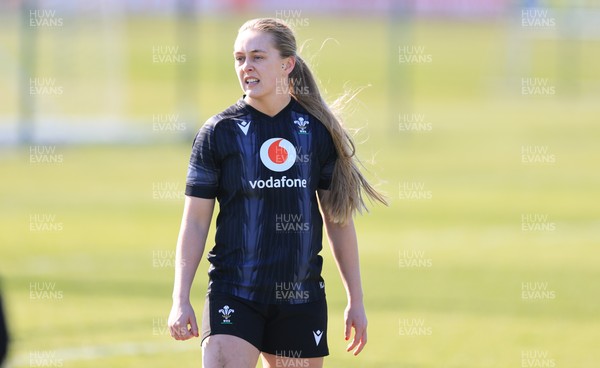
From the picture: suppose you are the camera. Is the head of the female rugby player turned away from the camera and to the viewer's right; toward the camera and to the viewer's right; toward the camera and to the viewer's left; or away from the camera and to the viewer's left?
toward the camera and to the viewer's left

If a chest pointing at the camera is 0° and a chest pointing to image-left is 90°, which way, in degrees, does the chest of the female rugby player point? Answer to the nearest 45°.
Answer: approximately 0°
